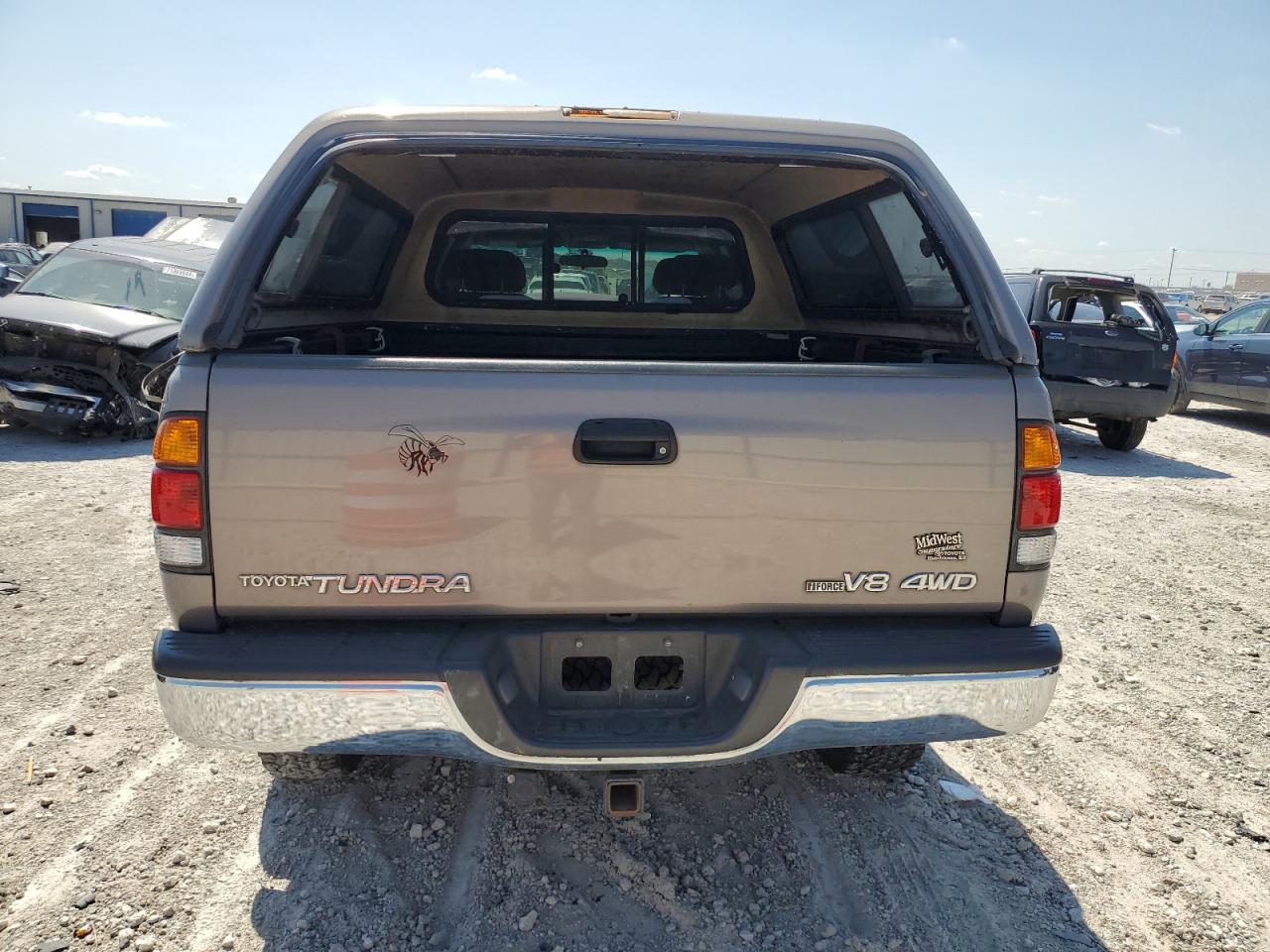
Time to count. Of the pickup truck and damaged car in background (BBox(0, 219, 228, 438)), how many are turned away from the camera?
1

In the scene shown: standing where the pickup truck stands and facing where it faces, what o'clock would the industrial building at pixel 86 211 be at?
The industrial building is roughly at 11 o'clock from the pickup truck.

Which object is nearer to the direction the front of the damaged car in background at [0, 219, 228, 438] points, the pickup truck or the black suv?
the pickup truck

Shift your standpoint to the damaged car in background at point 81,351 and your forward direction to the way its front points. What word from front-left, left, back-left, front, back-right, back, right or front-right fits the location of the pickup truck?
front-left

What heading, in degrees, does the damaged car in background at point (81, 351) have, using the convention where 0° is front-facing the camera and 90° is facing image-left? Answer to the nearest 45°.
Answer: approximately 45°

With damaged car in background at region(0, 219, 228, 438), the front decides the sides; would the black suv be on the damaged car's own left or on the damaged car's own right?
on the damaged car's own left

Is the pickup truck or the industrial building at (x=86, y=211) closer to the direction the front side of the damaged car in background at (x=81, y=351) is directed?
the pickup truck

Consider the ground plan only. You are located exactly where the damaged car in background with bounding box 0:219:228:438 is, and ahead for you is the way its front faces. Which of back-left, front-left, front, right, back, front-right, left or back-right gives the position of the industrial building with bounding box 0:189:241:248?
back-right

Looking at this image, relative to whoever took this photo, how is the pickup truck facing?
facing away from the viewer

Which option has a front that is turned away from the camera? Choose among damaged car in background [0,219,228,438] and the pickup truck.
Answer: the pickup truck

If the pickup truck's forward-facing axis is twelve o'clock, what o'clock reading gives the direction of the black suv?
The black suv is roughly at 1 o'clock from the pickup truck.

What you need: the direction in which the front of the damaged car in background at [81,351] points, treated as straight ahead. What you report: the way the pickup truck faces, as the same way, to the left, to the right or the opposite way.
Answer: the opposite way
